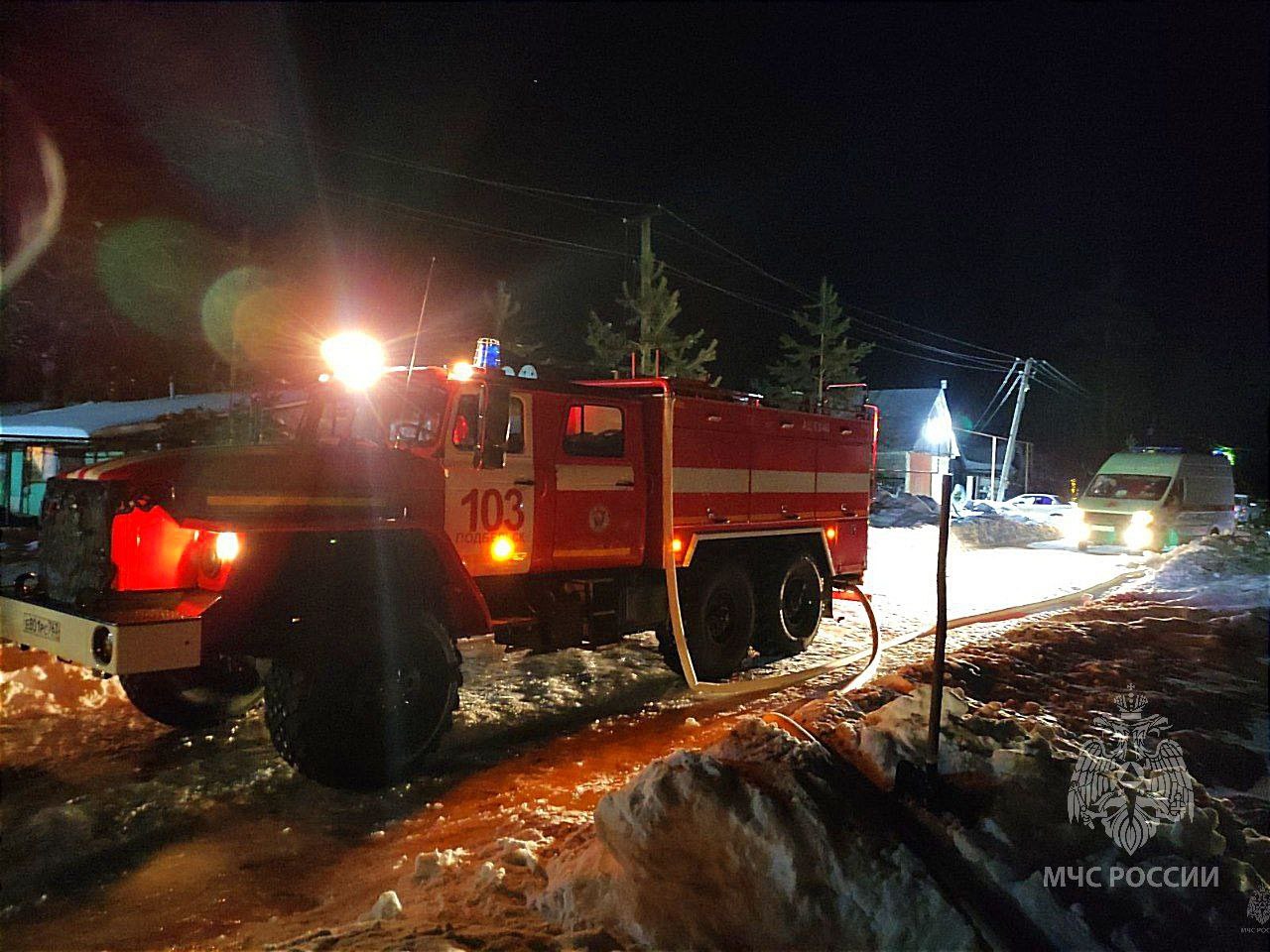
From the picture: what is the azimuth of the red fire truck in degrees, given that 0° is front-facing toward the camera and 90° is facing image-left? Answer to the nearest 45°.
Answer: approximately 45°

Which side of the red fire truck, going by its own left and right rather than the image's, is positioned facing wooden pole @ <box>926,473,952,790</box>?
left

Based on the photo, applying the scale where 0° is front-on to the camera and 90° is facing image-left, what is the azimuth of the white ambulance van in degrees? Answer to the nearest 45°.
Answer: approximately 45°

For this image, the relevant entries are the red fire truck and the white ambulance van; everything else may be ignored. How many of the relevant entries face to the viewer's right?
0

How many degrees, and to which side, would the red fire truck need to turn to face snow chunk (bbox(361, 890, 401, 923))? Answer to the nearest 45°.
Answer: approximately 45° to its left

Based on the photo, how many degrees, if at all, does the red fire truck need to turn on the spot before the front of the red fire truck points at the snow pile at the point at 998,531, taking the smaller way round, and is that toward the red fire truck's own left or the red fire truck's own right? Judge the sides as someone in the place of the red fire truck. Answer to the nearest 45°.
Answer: approximately 180°

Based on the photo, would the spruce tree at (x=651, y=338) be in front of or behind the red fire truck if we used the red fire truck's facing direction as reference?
behind
